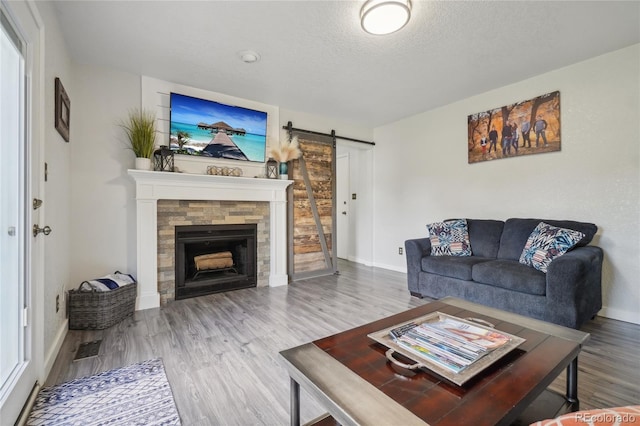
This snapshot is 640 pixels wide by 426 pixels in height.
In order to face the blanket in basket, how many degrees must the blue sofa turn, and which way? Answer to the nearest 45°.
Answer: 0° — it already faces it

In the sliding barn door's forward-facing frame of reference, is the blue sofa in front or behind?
in front

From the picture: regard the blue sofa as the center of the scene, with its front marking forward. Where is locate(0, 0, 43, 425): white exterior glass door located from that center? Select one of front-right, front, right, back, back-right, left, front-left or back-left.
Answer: front

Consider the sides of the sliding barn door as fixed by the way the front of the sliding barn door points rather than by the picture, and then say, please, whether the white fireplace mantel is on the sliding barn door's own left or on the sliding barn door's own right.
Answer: on the sliding barn door's own right

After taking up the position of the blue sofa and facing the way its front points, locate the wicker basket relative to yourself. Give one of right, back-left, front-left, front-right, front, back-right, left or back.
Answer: front

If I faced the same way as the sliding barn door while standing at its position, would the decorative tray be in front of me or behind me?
in front

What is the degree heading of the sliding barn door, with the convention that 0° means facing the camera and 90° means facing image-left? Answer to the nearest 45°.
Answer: approximately 315°

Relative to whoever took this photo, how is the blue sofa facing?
facing the viewer and to the left of the viewer

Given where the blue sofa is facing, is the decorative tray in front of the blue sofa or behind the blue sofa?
in front

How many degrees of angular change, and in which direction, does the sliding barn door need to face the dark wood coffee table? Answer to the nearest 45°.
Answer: approximately 45° to its right

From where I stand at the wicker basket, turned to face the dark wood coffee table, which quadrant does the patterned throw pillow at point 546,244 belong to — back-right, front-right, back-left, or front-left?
front-left

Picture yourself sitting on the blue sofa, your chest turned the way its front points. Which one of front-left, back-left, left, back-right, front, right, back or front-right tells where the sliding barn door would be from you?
front-right

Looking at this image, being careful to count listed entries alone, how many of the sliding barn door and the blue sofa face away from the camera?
0

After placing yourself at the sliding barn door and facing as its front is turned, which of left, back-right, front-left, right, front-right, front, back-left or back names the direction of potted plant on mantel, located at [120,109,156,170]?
right

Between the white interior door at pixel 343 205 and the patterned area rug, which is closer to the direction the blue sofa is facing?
the patterned area rug
